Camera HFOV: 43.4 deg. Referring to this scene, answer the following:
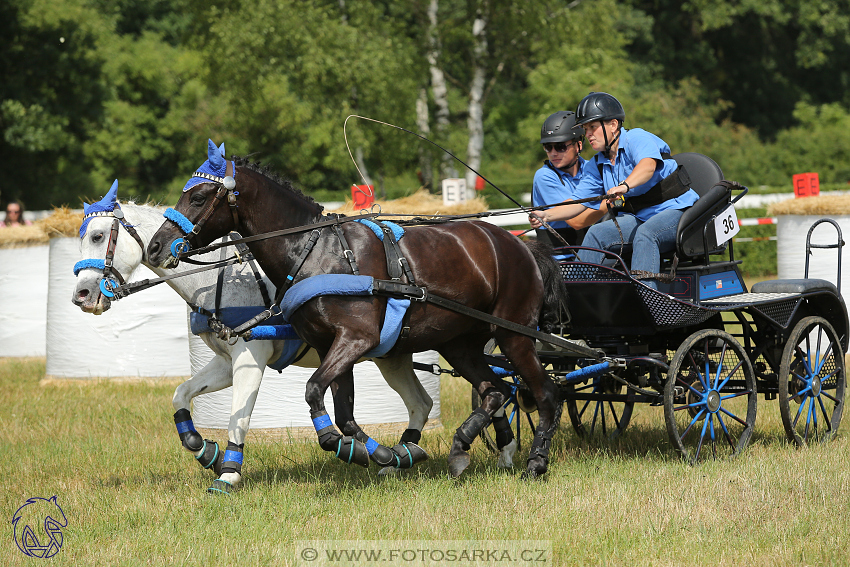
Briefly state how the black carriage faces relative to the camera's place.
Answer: facing the viewer and to the left of the viewer

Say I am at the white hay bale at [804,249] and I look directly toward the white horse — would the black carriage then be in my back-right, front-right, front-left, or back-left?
front-left

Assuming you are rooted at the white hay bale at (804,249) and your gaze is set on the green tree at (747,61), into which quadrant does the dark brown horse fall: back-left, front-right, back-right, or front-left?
back-left

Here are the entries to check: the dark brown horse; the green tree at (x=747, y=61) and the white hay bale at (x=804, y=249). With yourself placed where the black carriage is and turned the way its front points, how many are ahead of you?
1

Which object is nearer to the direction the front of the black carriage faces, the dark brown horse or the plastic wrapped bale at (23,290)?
the dark brown horse

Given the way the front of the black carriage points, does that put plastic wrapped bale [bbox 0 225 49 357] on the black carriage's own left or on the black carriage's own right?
on the black carriage's own right

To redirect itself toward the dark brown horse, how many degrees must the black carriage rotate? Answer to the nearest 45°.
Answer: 0° — it already faces it

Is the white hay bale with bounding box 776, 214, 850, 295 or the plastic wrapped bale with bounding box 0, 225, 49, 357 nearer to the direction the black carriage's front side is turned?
the plastic wrapped bale

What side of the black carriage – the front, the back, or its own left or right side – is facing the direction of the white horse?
front

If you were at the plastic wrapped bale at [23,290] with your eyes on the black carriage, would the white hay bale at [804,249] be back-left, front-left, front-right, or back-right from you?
front-left

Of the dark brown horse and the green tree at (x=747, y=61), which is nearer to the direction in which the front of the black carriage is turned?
the dark brown horse

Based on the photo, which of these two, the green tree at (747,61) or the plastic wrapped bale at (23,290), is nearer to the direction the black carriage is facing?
the plastic wrapped bale

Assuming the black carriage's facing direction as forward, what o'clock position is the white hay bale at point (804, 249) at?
The white hay bale is roughly at 5 o'clock from the black carriage.

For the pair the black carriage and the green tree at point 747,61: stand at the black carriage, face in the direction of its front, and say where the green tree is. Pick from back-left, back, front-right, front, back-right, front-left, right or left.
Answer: back-right
